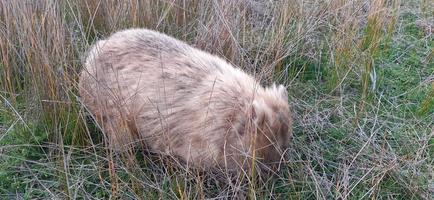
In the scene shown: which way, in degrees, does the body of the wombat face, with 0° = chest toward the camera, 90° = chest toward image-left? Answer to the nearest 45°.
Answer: approximately 270°
